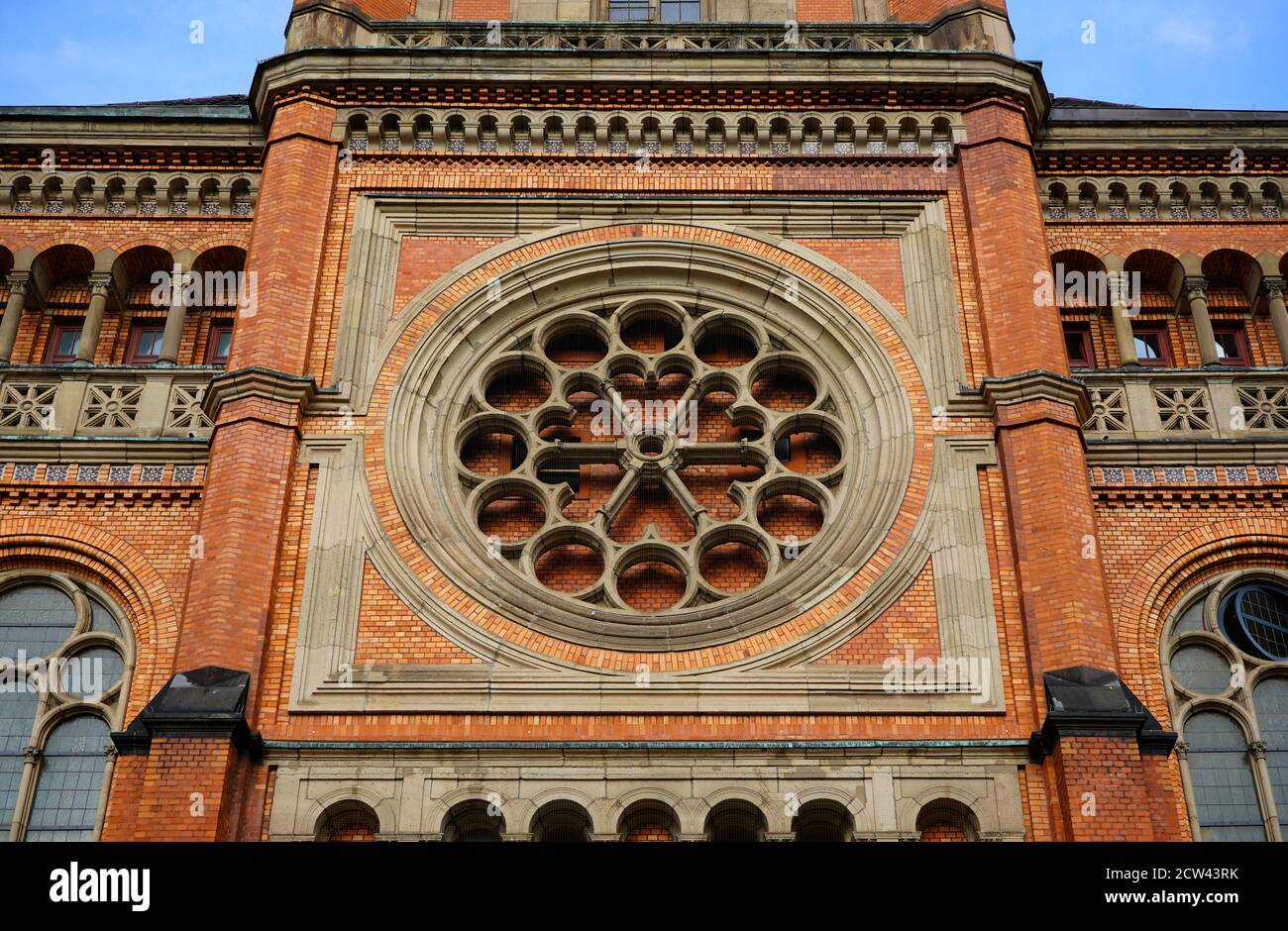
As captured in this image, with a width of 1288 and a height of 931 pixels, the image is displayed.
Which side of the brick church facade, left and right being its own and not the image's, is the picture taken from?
front
